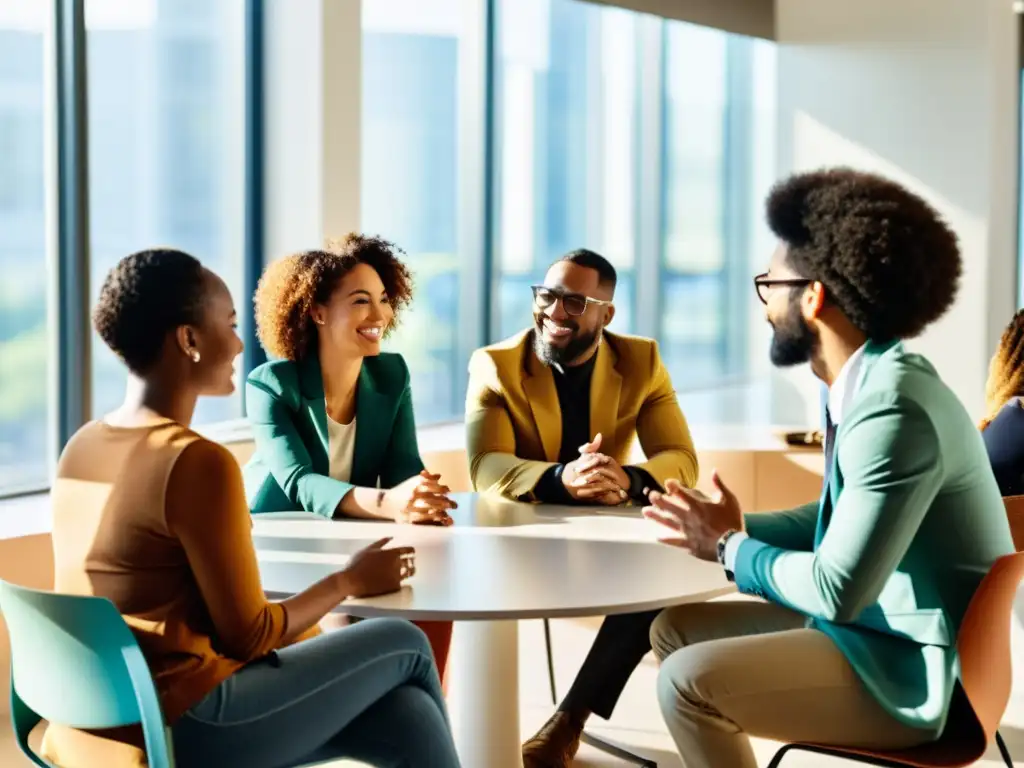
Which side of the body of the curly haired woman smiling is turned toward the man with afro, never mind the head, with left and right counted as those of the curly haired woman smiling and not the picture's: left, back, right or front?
front

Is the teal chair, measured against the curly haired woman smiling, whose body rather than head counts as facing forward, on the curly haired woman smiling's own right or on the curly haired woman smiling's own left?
on the curly haired woman smiling's own right

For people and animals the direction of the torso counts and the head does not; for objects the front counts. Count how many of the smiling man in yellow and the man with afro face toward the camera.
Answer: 1

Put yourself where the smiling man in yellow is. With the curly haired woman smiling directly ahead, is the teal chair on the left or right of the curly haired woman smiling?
left

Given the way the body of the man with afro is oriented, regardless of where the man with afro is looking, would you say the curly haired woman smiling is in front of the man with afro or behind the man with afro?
in front

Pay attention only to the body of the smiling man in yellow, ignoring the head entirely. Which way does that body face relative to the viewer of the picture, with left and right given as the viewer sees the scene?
facing the viewer

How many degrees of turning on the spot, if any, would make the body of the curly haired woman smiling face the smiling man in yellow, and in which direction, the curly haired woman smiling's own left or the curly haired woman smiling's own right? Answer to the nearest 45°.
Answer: approximately 45° to the curly haired woman smiling's own left

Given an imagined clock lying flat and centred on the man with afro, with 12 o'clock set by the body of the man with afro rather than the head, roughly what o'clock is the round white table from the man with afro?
The round white table is roughly at 1 o'clock from the man with afro.

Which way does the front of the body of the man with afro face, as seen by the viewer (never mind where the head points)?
to the viewer's left

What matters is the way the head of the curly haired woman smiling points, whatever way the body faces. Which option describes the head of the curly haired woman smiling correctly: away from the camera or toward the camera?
toward the camera

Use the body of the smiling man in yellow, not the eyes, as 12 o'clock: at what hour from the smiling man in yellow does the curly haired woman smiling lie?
The curly haired woman smiling is roughly at 2 o'clock from the smiling man in yellow.

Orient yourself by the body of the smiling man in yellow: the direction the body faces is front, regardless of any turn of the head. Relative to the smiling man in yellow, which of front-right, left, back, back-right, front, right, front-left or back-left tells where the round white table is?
front

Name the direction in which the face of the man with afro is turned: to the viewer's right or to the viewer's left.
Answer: to the viewer's left

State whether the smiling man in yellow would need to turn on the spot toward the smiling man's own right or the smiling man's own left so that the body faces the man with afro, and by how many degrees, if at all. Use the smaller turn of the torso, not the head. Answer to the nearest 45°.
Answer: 0° — they already face them

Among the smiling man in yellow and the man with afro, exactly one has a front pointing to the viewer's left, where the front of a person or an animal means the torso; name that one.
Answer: the man with afro
